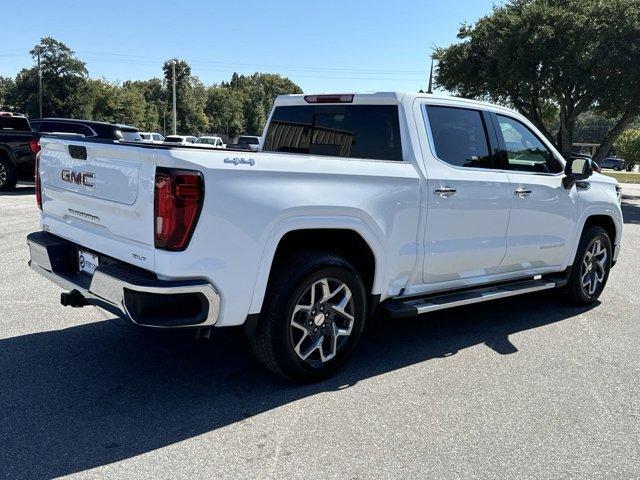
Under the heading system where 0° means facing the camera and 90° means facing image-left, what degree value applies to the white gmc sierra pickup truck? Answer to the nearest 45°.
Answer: approximately 225°

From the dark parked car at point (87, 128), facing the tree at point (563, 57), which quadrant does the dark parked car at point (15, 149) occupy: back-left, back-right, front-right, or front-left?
back-right

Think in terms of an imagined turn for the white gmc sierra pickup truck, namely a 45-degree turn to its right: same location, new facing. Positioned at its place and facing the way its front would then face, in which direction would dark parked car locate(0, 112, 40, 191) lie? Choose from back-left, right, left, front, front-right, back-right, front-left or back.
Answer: back-left

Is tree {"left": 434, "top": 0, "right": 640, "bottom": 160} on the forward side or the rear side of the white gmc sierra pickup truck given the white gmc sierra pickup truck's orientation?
on the forward side
